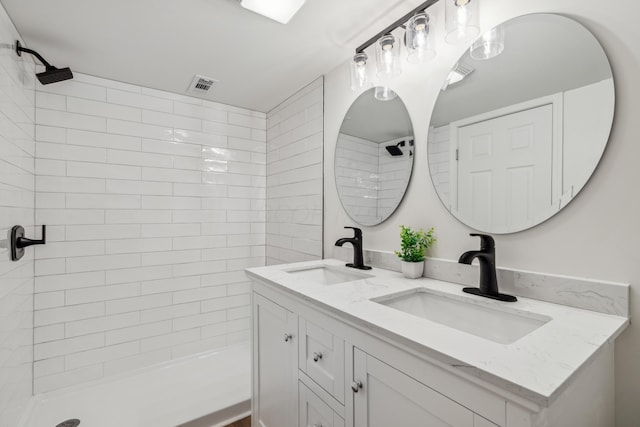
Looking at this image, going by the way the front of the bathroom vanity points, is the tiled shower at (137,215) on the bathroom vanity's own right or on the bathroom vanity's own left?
on the bathroom vanity's own right

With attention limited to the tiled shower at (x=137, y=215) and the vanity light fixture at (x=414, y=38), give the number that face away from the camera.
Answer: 0

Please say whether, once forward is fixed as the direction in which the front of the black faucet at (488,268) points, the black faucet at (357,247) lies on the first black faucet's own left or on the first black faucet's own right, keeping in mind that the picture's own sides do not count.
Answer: on the first black faucet's own right

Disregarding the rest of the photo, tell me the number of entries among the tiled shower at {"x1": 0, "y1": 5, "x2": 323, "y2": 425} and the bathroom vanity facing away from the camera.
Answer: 0

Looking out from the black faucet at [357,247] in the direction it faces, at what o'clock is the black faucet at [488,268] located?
the black faucet at [488,268] is roughly at 9 o'clock from the black faucet at [357,247].

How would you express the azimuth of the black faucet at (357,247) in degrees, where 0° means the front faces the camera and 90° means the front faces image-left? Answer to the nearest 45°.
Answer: approximately 45°

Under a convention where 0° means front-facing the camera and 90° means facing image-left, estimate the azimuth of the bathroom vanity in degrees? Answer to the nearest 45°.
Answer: approximately 45°

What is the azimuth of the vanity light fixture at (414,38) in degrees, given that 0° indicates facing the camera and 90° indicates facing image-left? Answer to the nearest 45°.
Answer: approximately 45°
